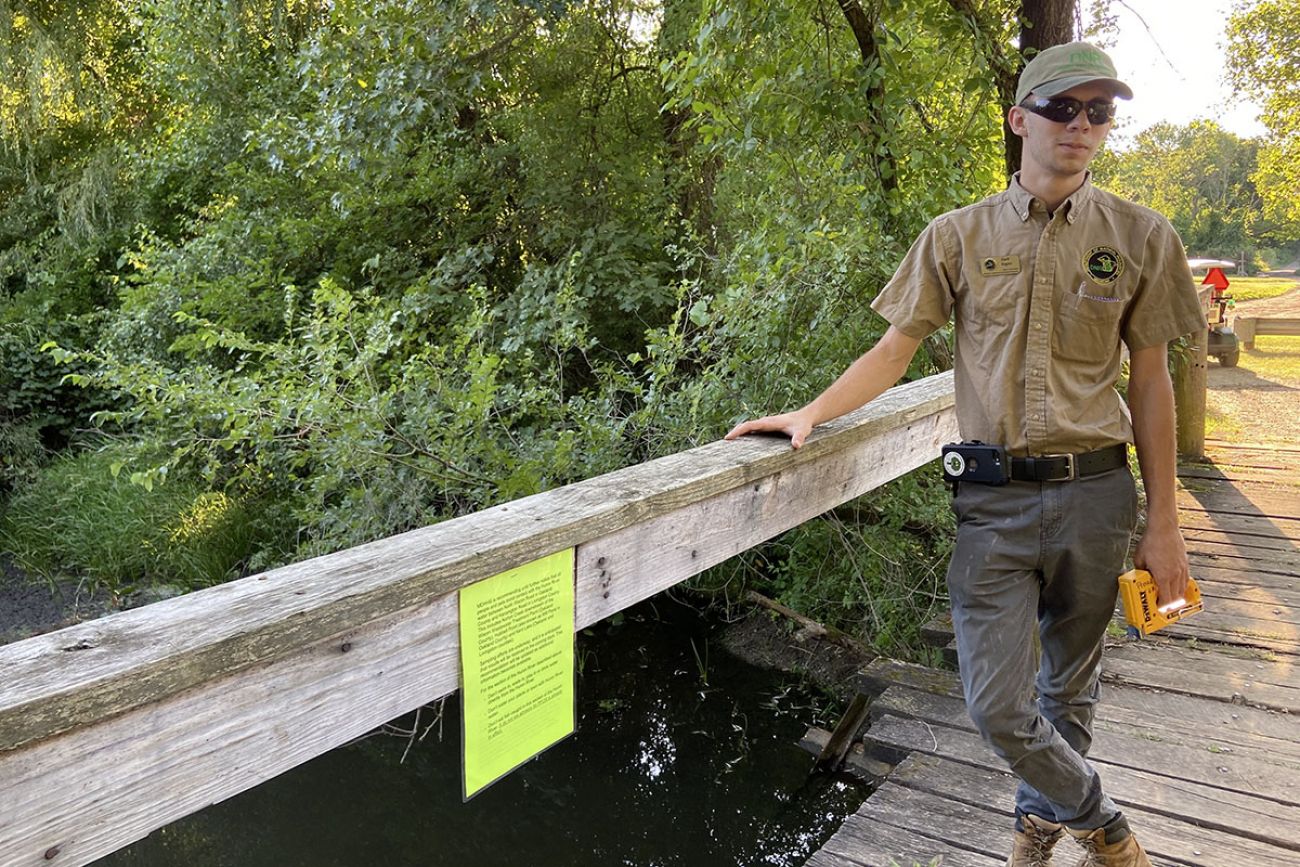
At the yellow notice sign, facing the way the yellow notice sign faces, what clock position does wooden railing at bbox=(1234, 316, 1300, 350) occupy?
The wooden railing is roughly at 9 o'clock from the yellow notice sign.

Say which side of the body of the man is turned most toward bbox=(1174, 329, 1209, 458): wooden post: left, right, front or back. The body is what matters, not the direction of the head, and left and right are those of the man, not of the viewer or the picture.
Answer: back

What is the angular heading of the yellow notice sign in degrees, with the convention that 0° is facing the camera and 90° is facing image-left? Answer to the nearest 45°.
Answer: approximately 315°

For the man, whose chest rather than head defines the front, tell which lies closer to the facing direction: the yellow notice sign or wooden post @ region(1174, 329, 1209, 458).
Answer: the yellow notice sign

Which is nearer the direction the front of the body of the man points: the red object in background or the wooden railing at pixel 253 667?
the wooden railing

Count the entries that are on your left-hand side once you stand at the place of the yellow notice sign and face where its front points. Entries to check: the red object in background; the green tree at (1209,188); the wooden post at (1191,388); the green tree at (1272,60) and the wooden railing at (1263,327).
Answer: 5

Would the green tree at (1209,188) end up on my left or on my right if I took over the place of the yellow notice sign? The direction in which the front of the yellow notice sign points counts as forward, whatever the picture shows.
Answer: on my left

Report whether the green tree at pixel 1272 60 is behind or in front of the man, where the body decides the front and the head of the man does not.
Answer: behind

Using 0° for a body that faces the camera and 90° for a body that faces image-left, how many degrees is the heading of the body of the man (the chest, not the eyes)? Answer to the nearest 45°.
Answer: approximately 0°

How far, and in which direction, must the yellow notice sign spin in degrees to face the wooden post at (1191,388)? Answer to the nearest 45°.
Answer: approximately 90° to its left

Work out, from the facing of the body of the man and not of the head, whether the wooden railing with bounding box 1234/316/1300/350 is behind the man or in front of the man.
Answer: behind

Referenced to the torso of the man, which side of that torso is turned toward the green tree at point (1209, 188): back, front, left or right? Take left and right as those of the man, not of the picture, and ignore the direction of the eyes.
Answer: back

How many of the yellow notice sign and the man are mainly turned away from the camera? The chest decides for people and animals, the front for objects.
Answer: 0
